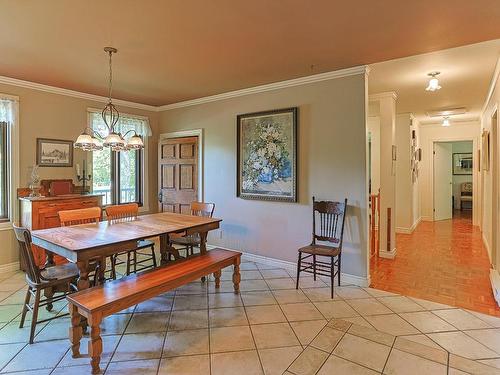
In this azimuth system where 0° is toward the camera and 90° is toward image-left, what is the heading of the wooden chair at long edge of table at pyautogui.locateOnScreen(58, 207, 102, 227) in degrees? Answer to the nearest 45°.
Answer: approximately 0°

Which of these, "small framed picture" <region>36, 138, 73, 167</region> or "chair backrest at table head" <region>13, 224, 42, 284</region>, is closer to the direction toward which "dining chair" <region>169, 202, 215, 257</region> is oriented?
the chair backrest at table head

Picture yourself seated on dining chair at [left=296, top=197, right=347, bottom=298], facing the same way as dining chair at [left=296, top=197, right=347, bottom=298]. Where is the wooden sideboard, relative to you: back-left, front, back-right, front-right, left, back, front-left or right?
front-right

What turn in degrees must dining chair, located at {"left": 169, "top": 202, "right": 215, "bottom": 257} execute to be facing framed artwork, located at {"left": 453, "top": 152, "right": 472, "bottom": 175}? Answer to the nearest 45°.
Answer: approximately 180°

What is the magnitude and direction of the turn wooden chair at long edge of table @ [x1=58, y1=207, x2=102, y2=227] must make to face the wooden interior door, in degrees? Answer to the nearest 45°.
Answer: approximately 135° to its left

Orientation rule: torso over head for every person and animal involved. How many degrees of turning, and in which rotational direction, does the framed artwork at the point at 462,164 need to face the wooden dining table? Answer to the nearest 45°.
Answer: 0° — it already faces it

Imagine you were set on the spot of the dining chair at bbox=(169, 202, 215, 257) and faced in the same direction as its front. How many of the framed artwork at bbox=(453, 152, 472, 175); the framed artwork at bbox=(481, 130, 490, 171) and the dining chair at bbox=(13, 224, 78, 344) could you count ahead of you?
1

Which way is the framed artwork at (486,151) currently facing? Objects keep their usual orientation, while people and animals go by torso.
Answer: to the viewer's left

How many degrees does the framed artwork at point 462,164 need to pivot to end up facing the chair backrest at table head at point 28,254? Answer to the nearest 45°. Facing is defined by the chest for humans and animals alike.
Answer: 0° — it already faces it

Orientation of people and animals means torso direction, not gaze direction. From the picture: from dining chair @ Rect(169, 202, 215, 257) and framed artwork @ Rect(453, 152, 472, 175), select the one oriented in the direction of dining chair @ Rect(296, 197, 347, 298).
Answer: the framed artwork

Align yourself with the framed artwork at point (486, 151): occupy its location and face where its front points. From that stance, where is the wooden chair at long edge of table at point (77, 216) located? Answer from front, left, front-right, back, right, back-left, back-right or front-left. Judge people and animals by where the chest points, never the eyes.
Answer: front-left
